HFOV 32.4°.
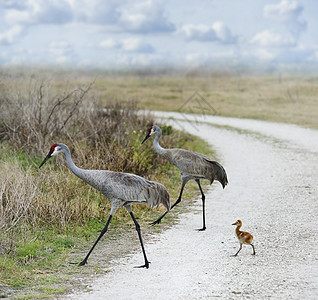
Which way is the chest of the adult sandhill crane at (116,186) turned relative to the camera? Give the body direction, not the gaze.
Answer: to the viewer's left

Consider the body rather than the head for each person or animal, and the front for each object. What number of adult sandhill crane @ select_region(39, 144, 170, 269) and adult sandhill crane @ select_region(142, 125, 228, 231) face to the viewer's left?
2

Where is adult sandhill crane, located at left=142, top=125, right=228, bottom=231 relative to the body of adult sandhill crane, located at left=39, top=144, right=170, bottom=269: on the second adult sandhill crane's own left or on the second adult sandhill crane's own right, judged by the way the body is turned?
on the second adult sandhill crane's own right

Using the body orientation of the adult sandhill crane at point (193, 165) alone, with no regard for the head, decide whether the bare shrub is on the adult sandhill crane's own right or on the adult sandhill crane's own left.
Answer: on the adult sandhill crane's own right

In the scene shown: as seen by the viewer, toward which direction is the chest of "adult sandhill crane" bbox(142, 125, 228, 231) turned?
to the viewer's left

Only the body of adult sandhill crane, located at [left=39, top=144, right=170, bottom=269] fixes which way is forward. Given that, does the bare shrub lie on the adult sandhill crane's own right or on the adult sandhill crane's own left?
on the adult sandhill crane's own right

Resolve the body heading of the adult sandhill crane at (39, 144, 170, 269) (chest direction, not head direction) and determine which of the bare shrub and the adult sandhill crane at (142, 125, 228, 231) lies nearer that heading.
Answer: the bare shrub

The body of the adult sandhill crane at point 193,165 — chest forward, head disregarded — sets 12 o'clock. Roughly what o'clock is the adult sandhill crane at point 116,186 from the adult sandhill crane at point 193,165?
the adult sandhill crane at point 116,186 is roughly at 10 o'clock from the adult sandhill crane at point 193,165.
